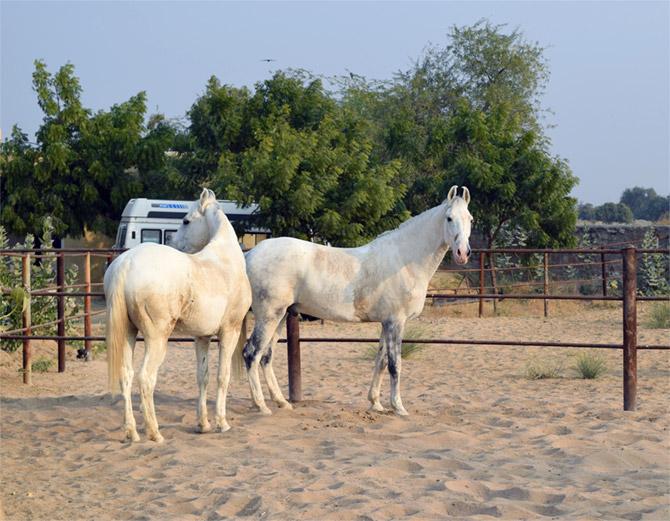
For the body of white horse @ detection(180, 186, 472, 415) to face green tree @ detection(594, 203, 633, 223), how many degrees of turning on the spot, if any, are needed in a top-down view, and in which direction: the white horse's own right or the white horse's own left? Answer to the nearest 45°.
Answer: approximately 90° to the white horse's own left

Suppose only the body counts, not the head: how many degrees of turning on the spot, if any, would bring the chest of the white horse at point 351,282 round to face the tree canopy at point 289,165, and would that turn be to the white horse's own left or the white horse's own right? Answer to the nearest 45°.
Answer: approximately 90° to the white horse's own left

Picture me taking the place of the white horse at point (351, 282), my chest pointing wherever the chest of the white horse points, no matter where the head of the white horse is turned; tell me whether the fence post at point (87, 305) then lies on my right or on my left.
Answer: on my left

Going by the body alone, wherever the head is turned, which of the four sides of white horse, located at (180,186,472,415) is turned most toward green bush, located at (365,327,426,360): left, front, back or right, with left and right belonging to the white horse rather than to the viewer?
left

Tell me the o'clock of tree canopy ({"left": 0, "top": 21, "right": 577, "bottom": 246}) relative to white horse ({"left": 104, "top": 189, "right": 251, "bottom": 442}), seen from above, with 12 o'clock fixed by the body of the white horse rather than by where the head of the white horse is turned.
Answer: The tree canopy is roughly at 11 o'clock from the white horse.

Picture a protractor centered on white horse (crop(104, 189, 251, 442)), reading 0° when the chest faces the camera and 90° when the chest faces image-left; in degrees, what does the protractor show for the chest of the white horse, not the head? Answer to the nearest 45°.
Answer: approximately 225°

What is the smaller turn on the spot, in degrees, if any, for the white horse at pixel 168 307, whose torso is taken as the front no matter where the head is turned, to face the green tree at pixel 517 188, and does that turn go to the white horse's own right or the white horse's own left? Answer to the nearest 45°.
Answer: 0° — it already faces it

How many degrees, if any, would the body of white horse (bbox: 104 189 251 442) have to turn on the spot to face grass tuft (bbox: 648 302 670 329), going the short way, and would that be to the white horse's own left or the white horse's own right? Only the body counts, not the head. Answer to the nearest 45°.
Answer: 0° — it already faces it

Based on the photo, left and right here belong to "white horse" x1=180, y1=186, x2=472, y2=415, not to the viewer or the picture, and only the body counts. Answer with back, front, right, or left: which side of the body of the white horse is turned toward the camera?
right

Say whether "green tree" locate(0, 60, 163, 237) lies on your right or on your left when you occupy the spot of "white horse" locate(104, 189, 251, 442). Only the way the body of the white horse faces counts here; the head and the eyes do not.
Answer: on your left
